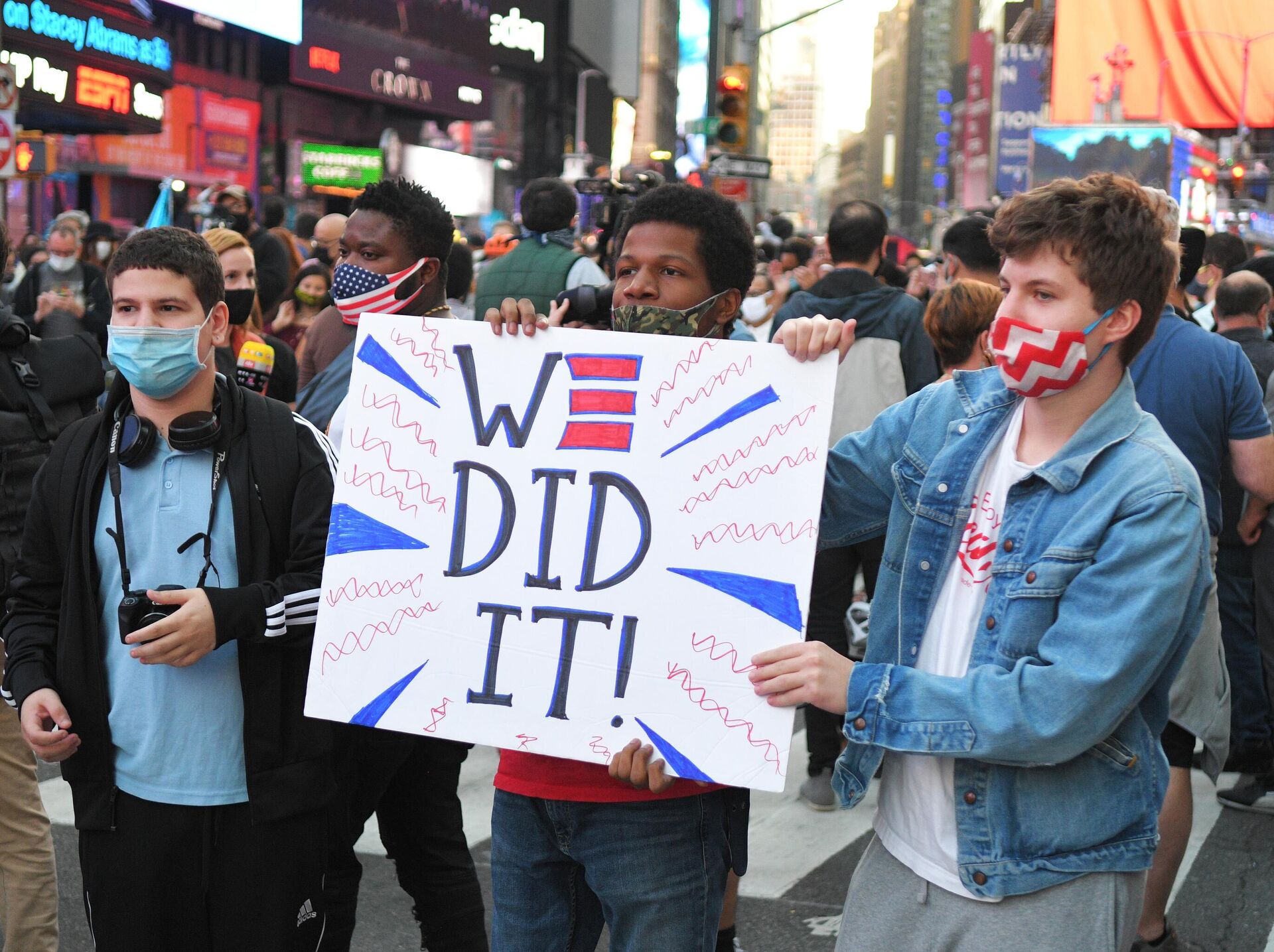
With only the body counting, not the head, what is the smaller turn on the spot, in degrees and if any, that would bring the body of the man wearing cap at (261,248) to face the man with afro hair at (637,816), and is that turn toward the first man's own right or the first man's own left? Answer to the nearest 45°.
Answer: approximately 45° to the first man's own left

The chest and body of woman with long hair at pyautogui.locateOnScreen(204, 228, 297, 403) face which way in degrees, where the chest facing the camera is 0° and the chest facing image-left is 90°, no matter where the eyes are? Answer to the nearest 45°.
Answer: approximately 0°

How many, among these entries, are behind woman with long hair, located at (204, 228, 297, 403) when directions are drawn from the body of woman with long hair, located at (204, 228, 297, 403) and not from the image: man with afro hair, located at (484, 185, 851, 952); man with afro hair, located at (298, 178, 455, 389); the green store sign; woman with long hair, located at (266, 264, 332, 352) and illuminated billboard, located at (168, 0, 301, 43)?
3

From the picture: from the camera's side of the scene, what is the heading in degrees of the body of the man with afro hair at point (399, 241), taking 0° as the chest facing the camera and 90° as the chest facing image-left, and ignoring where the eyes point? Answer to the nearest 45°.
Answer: approximately 45°

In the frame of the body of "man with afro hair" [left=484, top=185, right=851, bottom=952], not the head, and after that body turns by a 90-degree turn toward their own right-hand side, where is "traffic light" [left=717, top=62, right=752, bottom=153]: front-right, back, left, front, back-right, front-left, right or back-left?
front-right
